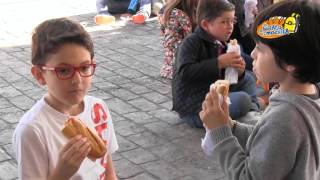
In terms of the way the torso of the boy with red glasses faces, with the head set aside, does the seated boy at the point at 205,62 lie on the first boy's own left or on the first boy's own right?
on the first boy's own left

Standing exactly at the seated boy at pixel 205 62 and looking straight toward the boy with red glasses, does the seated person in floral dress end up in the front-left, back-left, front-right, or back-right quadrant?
back-right

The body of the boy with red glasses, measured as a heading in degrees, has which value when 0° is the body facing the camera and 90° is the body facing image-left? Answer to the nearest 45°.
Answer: approximately 315°

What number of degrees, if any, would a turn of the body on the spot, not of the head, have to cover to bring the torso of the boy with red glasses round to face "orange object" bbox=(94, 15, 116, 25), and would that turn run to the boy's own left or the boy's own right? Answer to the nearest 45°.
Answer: approximately 135° to the boy's own left

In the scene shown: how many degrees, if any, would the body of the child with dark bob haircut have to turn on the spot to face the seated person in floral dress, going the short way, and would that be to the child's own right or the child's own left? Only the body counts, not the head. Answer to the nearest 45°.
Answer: approximately 90° to the child's own right

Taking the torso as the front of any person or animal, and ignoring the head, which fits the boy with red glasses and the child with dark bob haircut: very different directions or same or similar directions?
very different directions

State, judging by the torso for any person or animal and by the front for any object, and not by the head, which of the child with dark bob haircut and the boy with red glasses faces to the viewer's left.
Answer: the child with dark bob haircut

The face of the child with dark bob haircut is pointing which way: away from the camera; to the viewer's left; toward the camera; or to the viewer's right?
to the viewer's left

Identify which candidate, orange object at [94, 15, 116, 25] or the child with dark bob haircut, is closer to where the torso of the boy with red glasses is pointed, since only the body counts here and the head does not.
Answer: the child with dark bob haircut

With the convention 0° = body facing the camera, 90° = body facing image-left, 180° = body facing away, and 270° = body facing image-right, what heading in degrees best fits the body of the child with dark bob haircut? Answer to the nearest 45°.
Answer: approximately 90°

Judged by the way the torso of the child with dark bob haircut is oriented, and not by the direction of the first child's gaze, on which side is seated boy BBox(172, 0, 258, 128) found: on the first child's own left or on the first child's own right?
on the first child's own right

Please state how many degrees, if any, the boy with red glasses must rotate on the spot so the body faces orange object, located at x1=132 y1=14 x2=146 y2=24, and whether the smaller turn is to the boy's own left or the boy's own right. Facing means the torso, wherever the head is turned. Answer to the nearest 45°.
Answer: approximately 135° to the boy's own left

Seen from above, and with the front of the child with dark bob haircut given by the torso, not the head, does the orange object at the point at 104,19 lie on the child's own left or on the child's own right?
on the child's own right

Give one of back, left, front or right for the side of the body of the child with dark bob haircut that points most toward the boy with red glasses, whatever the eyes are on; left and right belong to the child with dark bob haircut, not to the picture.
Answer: front

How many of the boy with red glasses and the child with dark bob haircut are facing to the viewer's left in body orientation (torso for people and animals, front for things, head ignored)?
1
